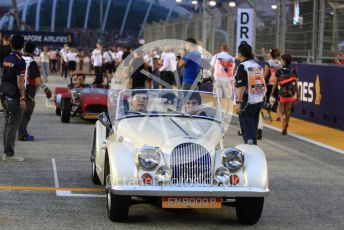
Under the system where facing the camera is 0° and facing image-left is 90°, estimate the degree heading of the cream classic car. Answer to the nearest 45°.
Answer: approximately 0°

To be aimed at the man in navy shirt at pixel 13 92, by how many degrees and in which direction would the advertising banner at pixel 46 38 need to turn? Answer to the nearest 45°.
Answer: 0° — it already faces them

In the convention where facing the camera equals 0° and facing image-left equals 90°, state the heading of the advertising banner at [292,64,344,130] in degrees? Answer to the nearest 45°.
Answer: approximately 45°

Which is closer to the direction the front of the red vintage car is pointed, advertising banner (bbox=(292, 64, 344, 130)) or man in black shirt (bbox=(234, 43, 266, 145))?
the man in black shirt
